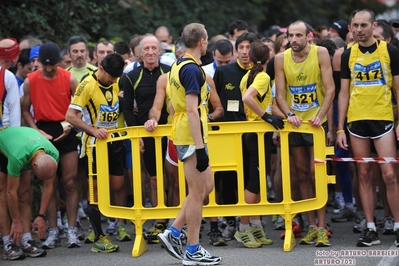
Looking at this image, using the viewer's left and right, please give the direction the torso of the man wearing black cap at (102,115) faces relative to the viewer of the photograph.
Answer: facing the viewer and to the right of the viewer

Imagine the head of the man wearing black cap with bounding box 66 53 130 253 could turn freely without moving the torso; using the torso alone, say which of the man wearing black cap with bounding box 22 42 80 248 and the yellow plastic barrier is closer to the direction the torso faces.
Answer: the yellow plastic barrier

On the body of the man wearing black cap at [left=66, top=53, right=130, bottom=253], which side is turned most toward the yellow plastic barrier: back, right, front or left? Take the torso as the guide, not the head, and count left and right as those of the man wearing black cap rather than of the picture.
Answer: front

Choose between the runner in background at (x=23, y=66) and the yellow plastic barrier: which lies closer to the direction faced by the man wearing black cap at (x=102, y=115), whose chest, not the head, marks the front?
the yellow plastic barrier

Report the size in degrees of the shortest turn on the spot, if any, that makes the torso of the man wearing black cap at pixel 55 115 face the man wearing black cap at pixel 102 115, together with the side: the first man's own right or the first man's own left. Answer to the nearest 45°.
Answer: approximately 45° to the first man's own left

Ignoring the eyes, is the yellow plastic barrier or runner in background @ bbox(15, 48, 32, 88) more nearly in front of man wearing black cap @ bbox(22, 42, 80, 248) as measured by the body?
the yellow plastic barrier

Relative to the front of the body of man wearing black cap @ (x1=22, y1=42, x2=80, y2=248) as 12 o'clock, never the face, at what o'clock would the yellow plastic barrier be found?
The yellow plastic barrier is roughly at 10 o'clock from the man wearing black cap.

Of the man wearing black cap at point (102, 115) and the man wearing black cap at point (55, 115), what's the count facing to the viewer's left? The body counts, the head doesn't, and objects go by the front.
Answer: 0

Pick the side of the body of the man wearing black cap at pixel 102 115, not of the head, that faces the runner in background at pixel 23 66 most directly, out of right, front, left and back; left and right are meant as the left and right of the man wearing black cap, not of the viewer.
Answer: back

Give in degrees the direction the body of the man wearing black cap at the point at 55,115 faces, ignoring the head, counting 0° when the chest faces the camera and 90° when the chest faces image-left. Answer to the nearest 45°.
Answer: approximately 0°
